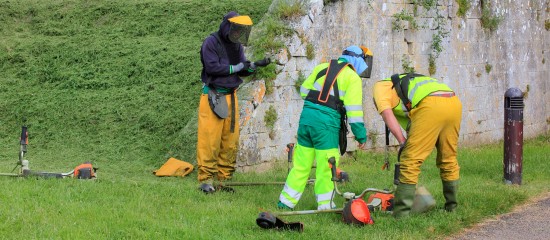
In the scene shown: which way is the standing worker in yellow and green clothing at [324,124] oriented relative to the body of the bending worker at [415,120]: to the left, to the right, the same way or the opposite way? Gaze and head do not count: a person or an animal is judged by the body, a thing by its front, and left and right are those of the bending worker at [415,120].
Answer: to the right

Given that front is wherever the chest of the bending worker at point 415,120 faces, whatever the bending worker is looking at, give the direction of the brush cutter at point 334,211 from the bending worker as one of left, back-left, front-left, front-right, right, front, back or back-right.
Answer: left

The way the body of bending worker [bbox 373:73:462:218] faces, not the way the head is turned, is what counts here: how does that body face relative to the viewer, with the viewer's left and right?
facing away from the viewer and to the left of the viewer

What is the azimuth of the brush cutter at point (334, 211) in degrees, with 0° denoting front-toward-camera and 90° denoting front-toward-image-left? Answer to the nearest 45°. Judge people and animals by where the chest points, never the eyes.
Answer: approximately 90°

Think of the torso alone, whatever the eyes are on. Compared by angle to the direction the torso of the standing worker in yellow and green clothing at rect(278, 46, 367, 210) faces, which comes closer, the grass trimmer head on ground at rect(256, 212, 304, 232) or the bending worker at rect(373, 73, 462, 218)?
the bending worker

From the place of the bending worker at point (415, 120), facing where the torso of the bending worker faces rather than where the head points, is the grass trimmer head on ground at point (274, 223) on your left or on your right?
on your left

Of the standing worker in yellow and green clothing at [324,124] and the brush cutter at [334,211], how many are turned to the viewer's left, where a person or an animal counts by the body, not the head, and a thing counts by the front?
1

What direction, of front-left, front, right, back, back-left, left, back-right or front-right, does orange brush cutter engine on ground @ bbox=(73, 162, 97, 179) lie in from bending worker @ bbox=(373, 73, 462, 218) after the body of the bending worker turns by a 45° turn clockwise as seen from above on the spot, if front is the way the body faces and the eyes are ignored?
left

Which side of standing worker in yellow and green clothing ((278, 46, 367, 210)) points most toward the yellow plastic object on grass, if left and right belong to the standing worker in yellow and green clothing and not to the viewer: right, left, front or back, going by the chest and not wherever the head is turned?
left

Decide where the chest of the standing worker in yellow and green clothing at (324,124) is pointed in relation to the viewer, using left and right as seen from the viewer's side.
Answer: facing away from the viewer and to the right of the viewer
